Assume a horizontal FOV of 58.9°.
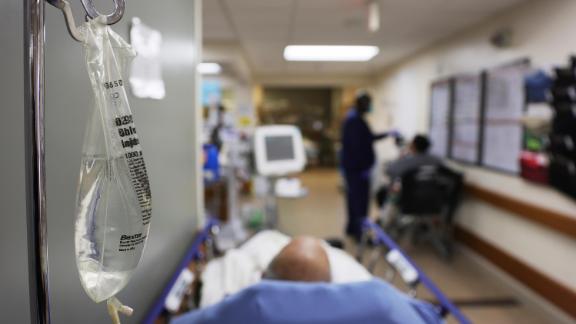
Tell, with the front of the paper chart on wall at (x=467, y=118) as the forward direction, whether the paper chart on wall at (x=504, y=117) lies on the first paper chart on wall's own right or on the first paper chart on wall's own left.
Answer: on the first paper chart on wall's own left

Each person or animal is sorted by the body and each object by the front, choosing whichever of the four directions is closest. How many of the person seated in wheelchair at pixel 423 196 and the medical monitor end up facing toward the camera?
1

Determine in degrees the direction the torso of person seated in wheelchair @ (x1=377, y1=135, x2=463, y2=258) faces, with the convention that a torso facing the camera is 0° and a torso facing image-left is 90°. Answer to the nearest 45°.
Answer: approximately 135°

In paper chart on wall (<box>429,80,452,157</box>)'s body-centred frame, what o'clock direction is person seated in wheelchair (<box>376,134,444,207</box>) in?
The person seated in wheelchair is roughly at 11 o'clock from the paper chart on wall.

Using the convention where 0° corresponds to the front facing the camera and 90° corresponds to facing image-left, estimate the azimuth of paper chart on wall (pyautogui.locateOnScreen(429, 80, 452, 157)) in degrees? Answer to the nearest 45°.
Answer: approximately 45°

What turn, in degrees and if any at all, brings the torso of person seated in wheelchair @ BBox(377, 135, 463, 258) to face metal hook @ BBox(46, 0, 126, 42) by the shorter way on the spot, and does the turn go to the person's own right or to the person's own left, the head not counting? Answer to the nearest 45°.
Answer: approximately 135° to the person's own left

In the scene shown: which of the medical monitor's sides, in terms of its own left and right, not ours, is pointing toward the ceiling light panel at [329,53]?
back

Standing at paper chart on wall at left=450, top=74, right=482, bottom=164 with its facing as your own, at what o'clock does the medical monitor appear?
The medical monitor is roughly at 12 o'clock from the paper chart on wall.

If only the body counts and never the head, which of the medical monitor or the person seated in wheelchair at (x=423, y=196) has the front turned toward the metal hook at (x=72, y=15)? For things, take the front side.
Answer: the medical monitor

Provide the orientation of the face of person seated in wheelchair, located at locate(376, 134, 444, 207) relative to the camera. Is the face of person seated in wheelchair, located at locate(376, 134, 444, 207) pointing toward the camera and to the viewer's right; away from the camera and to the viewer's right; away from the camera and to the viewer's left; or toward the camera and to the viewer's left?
away from the camera and to the viewer's left

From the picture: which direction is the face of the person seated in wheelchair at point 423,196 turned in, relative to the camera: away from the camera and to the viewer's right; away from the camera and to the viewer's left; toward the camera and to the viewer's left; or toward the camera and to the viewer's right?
away from the camera and to the viewer's left

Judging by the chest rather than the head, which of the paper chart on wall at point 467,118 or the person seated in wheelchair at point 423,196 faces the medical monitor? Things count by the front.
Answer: the paper chart on wall

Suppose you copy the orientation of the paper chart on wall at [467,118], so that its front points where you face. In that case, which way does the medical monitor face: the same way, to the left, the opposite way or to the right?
to the left

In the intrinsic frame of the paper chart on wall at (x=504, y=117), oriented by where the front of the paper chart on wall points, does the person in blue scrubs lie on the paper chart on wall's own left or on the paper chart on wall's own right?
on the paper chart on wall's own right
